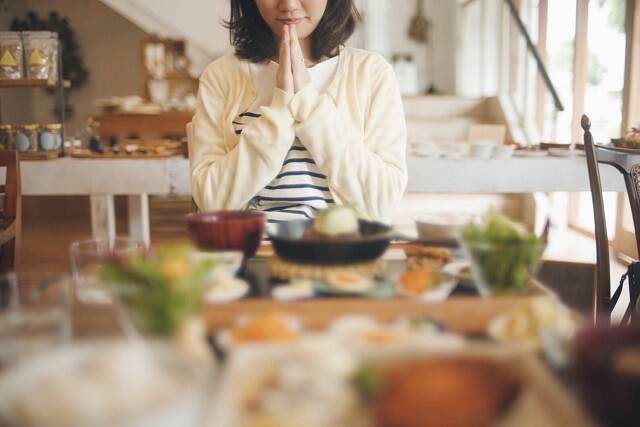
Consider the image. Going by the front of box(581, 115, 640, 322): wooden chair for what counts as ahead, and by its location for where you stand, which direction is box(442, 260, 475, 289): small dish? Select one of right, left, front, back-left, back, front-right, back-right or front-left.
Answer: back-right

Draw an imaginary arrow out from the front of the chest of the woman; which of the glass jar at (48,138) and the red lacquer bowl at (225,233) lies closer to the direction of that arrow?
the red lacquer bowl

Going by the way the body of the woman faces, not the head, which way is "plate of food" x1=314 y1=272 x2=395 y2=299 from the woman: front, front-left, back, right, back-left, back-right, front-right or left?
front

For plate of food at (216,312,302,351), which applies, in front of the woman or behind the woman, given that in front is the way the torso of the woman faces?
in front

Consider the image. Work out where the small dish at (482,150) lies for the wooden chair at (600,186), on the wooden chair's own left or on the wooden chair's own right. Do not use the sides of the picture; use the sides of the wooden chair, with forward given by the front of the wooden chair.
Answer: on the wooden chair's own left

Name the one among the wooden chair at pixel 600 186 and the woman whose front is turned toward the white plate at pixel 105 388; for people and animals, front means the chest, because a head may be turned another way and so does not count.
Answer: the woman

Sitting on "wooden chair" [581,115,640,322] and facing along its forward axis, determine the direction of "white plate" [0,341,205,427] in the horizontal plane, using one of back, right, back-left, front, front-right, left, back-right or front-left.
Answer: back-right

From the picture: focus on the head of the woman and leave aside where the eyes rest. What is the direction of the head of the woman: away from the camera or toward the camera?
toward the camera

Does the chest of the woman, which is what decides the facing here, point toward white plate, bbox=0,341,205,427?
yes

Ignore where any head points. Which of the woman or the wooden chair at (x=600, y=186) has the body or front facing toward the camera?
the woman

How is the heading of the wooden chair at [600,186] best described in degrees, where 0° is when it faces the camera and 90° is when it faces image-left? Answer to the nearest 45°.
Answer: approximately 225°

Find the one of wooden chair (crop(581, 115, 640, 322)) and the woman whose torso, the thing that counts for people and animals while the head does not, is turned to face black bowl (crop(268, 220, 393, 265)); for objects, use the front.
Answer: the woman

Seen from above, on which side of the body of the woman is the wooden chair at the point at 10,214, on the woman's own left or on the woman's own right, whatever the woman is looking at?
on the woman's own right

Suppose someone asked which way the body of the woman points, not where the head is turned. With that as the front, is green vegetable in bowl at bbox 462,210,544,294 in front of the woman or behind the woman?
in front

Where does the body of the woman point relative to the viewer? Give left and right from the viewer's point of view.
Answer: facing the viewer
